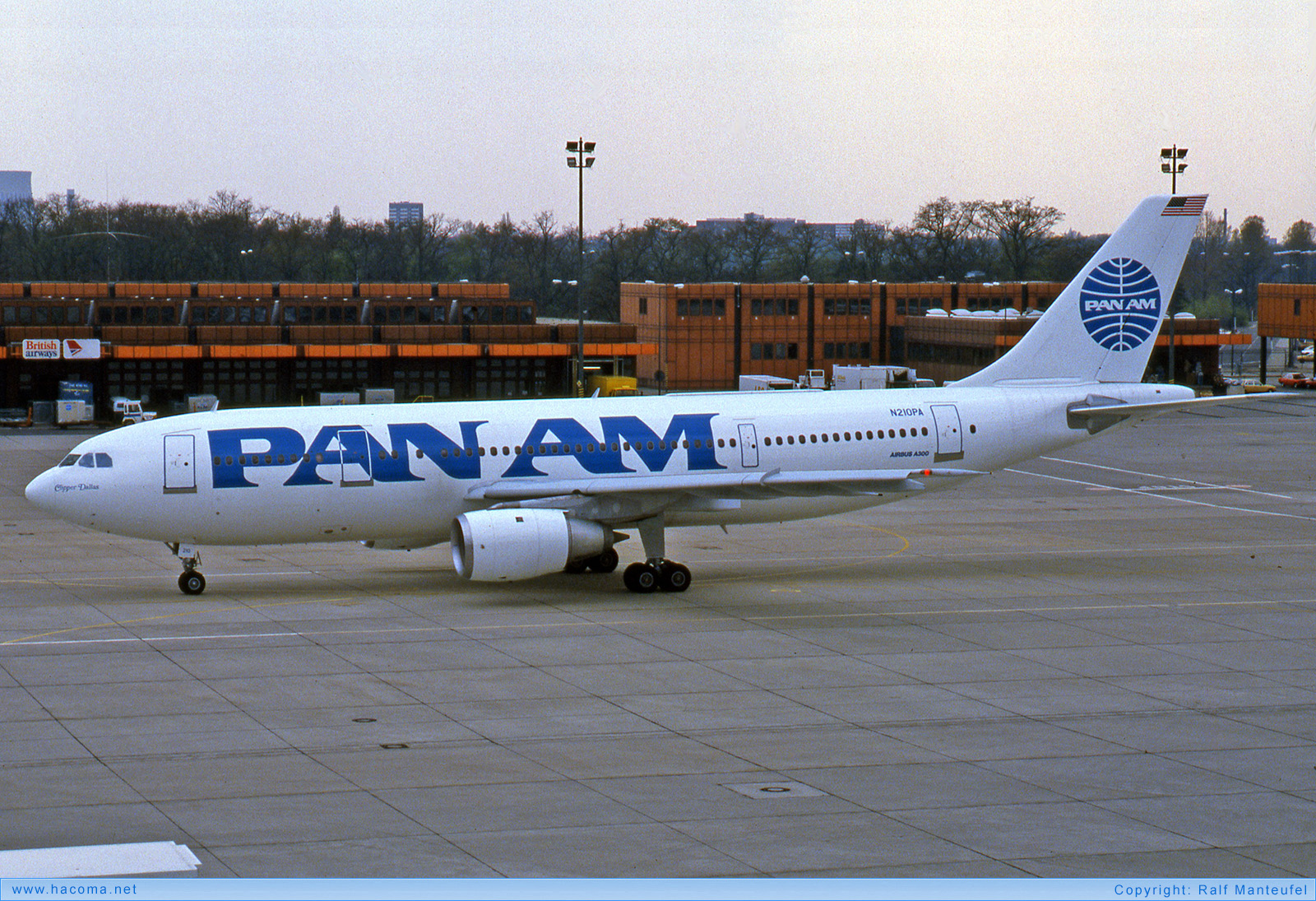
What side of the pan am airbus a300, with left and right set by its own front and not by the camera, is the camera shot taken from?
left
